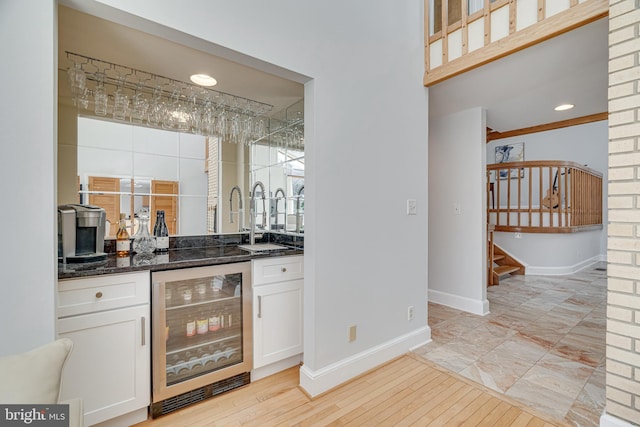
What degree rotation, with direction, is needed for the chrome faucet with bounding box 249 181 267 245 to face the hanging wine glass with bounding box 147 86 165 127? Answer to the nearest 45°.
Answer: approximately 90° to its right

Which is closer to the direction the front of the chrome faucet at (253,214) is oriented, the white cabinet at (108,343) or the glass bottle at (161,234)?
the white cabinet

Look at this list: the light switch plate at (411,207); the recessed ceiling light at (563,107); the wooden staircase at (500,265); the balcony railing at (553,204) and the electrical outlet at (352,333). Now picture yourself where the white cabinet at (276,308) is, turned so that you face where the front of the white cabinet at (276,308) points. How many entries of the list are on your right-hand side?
0

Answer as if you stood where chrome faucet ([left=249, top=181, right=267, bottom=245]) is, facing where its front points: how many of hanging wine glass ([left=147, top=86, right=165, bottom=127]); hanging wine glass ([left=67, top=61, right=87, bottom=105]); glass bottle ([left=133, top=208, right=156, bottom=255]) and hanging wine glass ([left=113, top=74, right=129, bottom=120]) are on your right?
4

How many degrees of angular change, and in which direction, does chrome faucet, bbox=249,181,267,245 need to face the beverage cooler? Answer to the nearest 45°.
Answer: approximately 45° to its right

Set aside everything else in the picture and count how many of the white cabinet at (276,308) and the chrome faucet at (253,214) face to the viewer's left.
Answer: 0

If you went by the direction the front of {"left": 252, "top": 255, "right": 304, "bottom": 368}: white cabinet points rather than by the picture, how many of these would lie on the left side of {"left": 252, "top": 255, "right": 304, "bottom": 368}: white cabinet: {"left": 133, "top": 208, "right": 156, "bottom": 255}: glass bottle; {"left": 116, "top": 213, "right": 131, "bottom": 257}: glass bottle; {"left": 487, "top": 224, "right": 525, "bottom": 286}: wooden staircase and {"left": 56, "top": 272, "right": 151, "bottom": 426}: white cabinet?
1

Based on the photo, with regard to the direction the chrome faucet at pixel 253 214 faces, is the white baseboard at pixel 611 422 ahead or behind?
ahead

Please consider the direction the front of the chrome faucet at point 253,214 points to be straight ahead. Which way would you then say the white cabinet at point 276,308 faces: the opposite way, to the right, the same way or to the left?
the same way

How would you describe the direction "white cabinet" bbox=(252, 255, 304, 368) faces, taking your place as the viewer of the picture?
facing the viewer and to the right of the viewer
